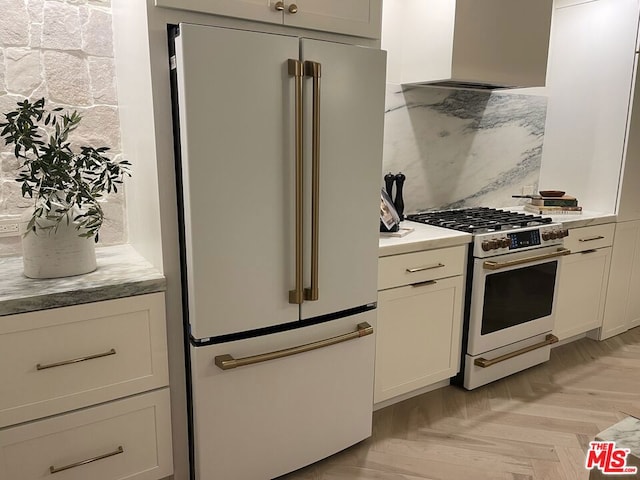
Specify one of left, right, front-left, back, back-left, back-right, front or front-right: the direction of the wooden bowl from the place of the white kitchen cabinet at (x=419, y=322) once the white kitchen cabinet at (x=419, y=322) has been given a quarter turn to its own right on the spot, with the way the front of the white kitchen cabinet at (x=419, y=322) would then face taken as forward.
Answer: back

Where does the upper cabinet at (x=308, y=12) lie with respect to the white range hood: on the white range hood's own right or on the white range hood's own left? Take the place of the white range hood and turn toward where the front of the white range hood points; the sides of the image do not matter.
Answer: on the white range hood's own right

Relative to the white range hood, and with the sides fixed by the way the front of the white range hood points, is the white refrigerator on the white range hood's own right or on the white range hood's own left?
on the white range hood's own right

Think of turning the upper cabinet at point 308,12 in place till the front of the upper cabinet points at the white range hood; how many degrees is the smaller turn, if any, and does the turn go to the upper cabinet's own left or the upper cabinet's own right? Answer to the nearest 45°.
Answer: approximately 90° to the upper cabinet's own left

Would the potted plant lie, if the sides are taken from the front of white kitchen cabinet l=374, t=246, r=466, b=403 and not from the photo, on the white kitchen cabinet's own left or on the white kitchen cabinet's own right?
on the white kitchen cabinet's own right

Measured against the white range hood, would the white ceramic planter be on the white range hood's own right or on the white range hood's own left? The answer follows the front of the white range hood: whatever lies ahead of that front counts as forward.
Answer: on the white range hood's own right

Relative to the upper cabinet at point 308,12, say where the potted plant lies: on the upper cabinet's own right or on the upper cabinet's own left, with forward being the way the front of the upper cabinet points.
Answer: on the upper cabinet's own right
